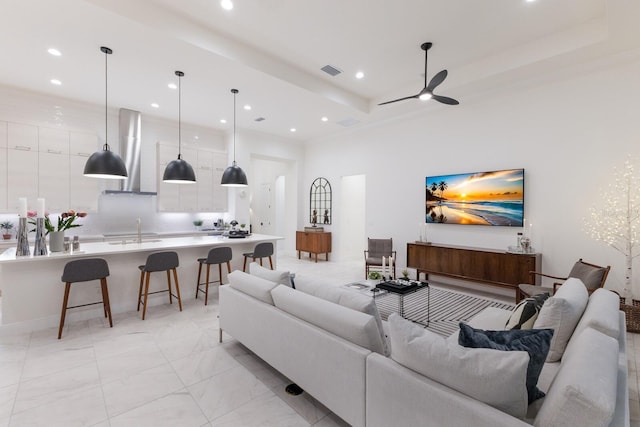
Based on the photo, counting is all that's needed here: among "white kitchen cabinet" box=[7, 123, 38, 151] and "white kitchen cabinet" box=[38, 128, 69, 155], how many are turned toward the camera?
2

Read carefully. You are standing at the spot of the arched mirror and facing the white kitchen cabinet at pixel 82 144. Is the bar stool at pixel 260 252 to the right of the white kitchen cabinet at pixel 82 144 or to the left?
left

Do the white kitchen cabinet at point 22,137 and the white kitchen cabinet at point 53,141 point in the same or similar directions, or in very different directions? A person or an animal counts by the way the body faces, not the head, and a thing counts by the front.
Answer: same or similar directions

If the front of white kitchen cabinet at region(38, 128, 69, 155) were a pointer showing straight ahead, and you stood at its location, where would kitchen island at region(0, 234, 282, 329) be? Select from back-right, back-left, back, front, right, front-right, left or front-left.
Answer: front

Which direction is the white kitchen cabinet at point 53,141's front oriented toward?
toward the camera

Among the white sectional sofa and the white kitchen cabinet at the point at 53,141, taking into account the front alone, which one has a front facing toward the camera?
the white kitchen cabinet

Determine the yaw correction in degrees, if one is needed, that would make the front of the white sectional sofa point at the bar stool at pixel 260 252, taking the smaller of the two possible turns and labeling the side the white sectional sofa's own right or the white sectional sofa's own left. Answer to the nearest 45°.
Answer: approximately 90° to the white sectional sofa's own left

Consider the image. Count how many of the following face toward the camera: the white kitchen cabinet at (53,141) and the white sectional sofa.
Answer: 1

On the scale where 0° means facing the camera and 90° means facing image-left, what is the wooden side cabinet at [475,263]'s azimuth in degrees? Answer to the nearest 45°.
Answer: approximately 45°

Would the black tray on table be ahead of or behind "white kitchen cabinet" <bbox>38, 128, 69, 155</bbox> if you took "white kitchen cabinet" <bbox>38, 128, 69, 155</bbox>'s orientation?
ahead

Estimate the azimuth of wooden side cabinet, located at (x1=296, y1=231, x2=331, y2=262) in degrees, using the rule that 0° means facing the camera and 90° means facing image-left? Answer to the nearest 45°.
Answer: approximately 45°

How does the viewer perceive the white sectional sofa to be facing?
facing away from the viewer and to the right of the viewer

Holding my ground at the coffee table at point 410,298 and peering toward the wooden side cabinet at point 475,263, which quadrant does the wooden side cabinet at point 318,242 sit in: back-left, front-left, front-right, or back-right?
front-left

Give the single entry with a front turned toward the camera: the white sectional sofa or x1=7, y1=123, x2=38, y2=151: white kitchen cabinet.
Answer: the white kitchen cabinet

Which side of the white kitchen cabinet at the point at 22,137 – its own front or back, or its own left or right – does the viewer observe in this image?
front

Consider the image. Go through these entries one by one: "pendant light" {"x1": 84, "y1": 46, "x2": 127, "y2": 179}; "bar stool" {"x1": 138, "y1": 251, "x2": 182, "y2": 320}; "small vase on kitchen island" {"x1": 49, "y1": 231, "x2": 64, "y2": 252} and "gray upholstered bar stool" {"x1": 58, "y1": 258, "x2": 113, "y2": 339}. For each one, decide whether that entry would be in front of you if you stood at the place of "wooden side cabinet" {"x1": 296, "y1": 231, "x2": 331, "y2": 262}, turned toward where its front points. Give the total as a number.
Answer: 4

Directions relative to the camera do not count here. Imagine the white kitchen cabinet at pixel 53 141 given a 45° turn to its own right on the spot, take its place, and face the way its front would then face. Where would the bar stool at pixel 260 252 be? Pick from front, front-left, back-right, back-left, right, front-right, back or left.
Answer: left

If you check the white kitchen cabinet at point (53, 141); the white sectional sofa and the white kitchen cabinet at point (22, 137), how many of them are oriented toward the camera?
2

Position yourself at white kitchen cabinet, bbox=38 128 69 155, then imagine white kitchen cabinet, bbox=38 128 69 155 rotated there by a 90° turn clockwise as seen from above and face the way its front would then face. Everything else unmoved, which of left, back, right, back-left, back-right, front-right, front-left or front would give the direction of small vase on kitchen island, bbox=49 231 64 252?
left
